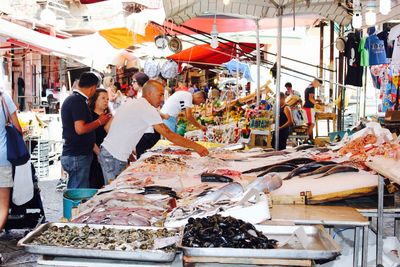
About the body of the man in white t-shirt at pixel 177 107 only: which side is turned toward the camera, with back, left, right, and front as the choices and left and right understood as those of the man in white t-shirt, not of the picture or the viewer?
right

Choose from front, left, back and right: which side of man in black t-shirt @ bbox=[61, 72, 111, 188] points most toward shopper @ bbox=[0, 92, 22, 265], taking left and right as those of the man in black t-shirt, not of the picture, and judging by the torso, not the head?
back

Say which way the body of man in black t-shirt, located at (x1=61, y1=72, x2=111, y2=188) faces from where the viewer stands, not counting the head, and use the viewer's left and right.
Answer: facing away from the viewer and to the right of the viewer

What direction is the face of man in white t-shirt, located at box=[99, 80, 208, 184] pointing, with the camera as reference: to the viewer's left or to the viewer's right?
to the viewer's right
